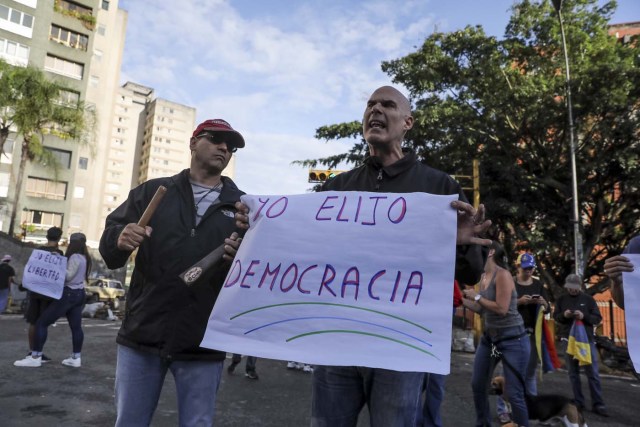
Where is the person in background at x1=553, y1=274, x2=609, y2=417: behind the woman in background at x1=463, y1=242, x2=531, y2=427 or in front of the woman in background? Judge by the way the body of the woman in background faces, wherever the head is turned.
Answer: behind

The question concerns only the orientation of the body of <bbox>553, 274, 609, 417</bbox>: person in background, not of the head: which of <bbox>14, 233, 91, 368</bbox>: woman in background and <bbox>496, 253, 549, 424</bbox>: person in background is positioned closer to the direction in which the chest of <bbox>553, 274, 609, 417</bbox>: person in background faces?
the person in background

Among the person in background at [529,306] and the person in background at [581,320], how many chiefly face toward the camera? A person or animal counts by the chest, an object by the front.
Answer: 2

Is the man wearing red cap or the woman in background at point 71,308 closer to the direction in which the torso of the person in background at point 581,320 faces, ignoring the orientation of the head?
the man wearing red cap

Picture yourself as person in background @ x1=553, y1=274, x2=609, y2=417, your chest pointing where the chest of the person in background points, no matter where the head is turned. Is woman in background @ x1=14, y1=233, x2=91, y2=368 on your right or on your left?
on your right

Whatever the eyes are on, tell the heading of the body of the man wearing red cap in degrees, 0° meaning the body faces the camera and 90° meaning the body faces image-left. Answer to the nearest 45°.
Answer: approximately 315°

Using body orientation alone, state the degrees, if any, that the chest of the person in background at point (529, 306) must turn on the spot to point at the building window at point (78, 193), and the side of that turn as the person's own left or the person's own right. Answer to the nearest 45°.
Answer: approximately 135° to the person's own right

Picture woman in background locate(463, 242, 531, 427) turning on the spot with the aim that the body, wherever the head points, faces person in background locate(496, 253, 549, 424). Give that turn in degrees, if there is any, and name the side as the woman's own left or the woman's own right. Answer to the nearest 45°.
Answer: approximately 135° to the woman's own right

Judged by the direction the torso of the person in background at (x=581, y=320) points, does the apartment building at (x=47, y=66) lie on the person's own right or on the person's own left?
on the person's own right
